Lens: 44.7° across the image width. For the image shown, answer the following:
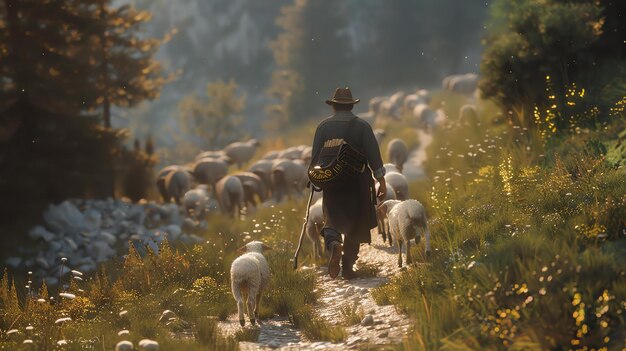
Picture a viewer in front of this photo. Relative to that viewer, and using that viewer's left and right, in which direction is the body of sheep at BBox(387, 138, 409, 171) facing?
facing away from the viewer

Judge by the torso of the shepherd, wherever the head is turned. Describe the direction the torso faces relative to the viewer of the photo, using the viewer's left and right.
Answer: facing away from the viewer

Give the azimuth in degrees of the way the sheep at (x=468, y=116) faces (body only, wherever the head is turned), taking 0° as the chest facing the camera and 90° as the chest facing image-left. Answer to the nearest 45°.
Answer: approximately 180°

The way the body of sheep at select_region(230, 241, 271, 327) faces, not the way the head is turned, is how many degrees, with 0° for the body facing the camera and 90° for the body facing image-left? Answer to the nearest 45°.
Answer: approximately 180°

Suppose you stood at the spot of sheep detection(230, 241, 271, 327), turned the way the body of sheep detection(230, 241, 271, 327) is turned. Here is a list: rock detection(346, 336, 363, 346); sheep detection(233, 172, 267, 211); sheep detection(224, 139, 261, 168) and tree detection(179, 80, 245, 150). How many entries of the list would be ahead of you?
3

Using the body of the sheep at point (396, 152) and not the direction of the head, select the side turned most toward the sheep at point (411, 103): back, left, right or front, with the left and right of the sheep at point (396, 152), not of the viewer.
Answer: front

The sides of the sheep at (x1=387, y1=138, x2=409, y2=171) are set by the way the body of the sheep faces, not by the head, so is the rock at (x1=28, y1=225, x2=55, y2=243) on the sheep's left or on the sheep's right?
on the sheep's left
